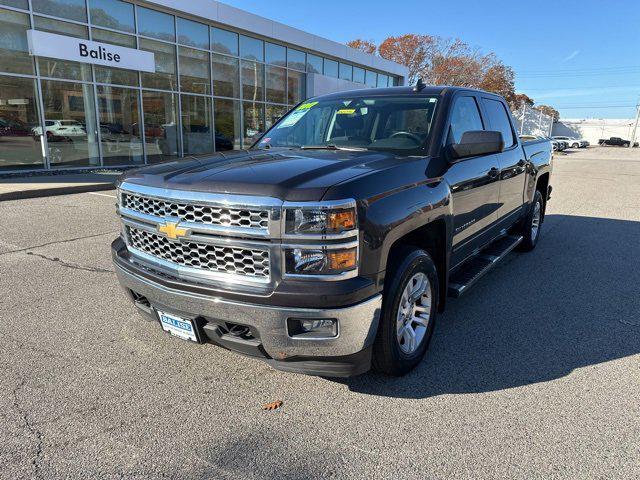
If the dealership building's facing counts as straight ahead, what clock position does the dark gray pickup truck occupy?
The dark gray pickup truck is roughly at 1 o'clock from the dealership building.

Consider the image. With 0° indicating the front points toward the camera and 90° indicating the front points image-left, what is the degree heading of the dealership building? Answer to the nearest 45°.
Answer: approximately 315°

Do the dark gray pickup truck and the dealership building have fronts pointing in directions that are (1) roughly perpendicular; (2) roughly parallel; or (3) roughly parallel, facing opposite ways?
roughly perpendicular

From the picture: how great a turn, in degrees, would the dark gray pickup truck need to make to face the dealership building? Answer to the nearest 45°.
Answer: approximately 90° to its right

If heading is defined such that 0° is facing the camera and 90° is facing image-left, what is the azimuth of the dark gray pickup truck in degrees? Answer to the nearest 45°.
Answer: approximately 45°
